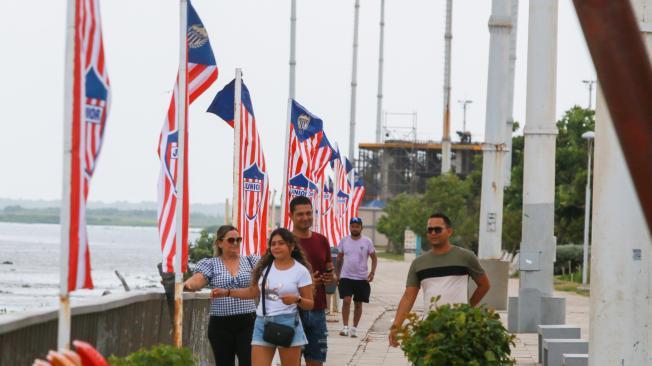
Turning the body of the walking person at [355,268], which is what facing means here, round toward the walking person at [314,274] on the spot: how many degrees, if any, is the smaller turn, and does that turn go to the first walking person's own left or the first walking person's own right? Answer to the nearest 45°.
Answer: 0° — they already face them

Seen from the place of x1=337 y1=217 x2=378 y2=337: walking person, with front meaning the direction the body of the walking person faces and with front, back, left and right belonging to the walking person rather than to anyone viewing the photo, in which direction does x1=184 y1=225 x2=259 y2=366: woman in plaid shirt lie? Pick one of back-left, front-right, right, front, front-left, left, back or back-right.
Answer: front

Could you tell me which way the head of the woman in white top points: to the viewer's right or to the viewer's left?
to the viewer's left

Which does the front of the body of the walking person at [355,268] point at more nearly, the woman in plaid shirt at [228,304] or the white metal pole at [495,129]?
the woman in plaid shirt

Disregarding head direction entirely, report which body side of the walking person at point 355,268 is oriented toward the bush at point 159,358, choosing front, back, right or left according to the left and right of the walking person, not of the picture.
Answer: front

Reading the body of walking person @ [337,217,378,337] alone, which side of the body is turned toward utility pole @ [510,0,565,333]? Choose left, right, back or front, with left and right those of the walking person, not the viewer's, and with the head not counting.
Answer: left

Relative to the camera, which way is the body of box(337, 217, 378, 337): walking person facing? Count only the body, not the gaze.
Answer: toward the camera

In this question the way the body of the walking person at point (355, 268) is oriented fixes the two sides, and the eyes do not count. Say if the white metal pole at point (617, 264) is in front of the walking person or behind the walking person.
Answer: in front

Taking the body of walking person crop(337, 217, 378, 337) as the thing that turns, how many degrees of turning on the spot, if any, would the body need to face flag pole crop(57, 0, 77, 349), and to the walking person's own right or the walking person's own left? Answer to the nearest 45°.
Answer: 0° — they already face it

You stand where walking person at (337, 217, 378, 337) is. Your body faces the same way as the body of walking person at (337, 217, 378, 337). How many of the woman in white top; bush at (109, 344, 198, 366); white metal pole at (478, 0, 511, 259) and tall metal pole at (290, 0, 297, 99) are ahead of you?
2

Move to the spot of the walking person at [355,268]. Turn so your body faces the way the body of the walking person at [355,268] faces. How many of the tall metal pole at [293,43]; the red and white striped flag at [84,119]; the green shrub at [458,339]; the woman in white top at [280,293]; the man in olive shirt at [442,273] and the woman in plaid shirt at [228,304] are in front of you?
5

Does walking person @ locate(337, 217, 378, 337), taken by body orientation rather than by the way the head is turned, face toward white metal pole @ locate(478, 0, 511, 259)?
no

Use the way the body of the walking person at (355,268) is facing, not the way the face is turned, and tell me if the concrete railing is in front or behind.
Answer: in front

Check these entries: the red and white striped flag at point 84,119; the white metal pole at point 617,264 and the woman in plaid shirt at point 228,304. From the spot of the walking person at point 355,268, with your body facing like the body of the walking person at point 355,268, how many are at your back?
0

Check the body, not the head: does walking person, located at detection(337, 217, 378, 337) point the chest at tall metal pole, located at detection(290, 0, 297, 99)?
no

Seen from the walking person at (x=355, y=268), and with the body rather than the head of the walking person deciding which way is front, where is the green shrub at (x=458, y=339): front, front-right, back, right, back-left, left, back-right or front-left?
front

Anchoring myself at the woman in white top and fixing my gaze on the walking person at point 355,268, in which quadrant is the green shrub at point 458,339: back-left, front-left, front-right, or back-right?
back-right

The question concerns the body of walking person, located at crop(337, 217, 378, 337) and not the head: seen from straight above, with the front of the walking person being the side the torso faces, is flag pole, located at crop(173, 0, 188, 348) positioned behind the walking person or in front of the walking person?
in front
